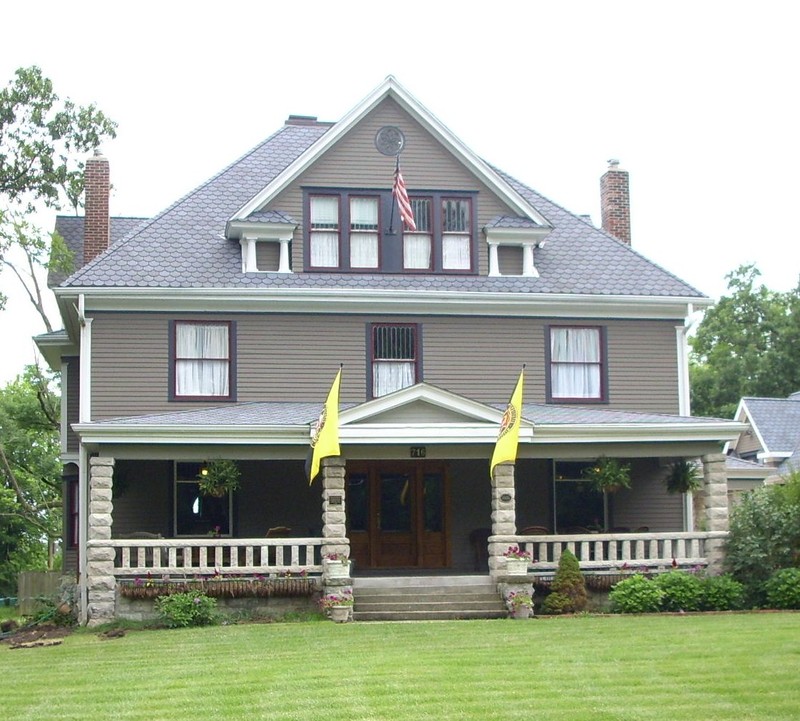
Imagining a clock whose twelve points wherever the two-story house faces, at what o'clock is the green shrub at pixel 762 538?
The green shrub is roughly at 10 o'clock from the two-story house.

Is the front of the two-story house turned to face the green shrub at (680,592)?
no

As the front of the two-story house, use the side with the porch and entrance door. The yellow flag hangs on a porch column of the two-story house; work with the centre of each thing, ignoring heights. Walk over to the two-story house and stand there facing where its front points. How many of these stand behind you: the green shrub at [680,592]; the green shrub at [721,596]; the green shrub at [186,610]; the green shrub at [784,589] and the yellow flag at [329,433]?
0

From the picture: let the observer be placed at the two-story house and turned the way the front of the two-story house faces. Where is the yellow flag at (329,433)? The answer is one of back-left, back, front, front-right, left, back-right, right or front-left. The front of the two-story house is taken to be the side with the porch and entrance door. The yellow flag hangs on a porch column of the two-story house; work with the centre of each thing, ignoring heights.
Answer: front

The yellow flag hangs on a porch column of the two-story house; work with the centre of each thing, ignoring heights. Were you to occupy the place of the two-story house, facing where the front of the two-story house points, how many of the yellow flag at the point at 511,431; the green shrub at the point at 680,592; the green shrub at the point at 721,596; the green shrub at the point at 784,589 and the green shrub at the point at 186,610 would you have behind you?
0

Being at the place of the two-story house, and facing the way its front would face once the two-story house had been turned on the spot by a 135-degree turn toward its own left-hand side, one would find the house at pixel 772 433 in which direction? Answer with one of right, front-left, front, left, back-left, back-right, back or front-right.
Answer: front

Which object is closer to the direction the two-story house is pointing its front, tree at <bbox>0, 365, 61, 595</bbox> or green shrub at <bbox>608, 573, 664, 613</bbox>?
the green shrub

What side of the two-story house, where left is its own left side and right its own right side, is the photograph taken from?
front

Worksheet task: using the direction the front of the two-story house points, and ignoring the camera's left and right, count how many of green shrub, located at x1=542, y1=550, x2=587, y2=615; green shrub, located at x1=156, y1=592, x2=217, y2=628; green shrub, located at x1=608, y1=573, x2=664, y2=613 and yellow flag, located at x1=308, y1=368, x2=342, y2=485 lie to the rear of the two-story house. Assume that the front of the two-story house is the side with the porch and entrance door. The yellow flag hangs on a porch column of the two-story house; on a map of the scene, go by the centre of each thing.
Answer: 0
